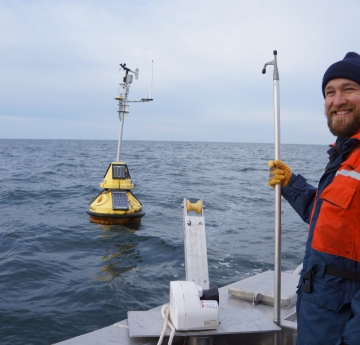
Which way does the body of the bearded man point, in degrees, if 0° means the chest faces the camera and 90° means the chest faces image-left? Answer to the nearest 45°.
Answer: approximately 45°

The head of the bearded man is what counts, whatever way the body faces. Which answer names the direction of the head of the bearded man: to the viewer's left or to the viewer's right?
to the viewer's left

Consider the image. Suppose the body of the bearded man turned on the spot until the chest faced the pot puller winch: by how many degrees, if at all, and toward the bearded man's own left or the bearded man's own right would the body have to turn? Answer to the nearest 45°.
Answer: approximately 90° to the bearded man's own right
